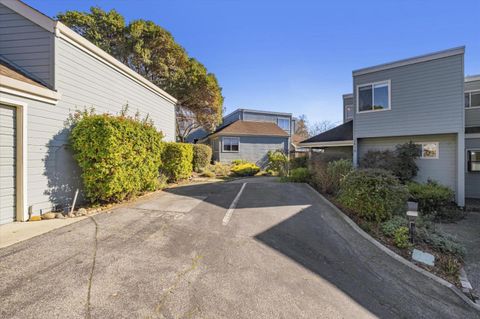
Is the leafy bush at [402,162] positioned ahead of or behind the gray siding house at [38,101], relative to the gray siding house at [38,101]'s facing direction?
ahead

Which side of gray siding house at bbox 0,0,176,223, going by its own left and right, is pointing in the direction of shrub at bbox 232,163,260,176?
left

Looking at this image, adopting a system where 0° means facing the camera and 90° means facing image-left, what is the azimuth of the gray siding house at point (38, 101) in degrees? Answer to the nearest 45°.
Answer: approximately 315°

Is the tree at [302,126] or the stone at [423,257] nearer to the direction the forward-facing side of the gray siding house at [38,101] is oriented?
the stone

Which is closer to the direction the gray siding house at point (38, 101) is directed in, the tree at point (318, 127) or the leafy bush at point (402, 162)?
the leafy bush

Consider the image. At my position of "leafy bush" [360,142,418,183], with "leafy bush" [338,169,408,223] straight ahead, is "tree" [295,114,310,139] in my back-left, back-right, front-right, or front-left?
back-right

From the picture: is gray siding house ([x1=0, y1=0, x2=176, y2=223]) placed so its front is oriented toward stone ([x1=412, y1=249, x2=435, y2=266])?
yes

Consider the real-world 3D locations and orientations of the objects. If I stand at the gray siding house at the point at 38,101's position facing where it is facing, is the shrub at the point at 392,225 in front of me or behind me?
in front

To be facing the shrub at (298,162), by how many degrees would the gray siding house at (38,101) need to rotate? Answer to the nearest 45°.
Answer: approximately 45° to its left

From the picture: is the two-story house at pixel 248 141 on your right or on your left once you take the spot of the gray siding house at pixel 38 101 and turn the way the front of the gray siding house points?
on your left

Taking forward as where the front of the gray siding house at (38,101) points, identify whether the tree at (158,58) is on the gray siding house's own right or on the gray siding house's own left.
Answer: on the gray siding house's own left
